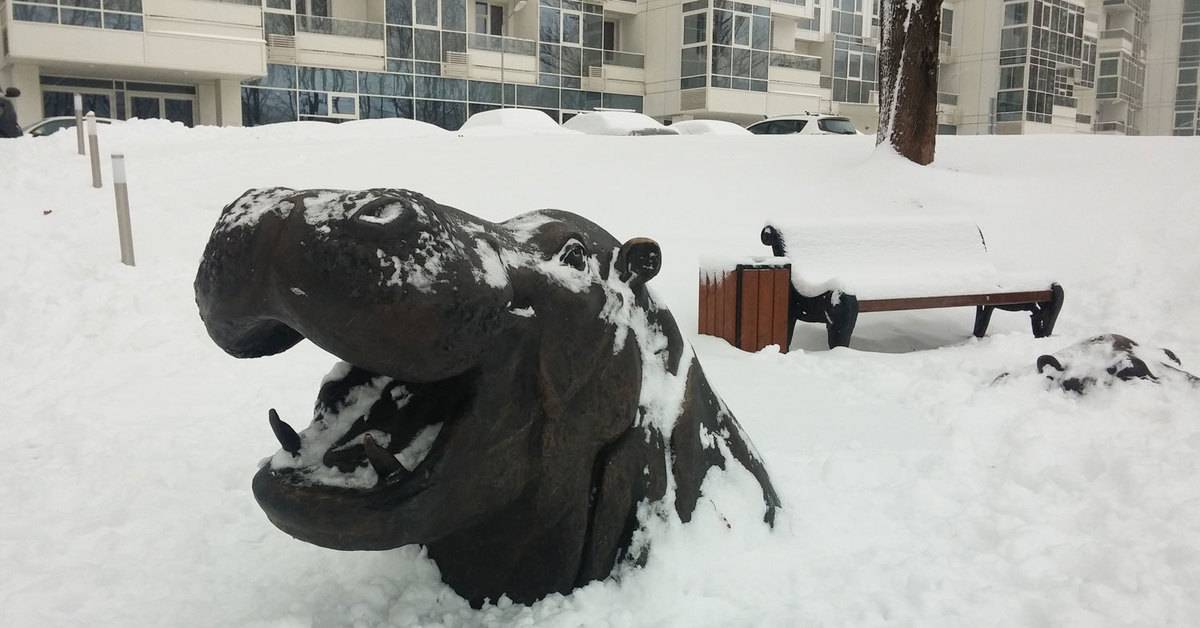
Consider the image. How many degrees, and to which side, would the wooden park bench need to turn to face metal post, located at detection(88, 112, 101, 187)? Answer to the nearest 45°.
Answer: approximately 135° to its right

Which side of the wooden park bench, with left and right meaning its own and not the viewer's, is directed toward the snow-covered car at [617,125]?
back

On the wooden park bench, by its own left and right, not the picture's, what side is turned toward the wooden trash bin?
right

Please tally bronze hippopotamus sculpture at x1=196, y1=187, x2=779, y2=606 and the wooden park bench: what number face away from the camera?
0

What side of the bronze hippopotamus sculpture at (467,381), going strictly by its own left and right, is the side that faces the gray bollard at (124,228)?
right

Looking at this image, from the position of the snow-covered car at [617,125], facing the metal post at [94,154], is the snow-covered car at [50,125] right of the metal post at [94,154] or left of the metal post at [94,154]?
right

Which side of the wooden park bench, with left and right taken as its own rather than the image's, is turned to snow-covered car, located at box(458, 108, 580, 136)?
back

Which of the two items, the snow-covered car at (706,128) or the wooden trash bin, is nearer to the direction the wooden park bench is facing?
the wooden trash bin

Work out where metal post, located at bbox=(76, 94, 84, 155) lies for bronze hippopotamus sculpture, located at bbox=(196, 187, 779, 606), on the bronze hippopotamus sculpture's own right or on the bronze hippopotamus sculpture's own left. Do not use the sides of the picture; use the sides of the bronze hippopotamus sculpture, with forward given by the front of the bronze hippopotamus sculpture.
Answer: on the bronze hippopotamus sculpture's own right

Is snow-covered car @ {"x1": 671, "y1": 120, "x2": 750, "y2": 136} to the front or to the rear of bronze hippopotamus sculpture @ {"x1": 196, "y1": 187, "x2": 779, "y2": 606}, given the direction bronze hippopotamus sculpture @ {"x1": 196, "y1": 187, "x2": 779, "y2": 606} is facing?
to the rear

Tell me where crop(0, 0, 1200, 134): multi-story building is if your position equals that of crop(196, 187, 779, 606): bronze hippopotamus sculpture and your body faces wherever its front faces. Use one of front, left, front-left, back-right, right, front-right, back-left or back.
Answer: back-right

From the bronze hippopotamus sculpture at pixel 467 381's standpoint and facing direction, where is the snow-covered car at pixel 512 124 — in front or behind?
behind
